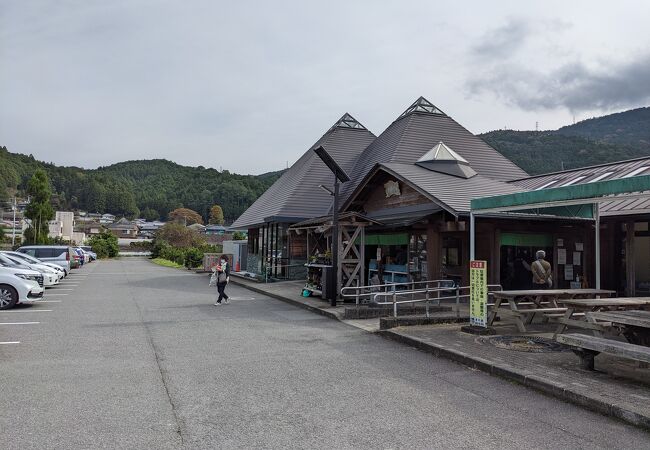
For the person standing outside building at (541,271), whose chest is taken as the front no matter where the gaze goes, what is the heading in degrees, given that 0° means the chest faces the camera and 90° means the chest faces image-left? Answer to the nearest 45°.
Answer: approximately 180°

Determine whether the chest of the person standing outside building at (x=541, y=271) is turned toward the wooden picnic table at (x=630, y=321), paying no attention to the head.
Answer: no

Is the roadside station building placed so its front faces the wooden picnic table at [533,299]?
no

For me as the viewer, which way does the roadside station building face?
facing the viewer and to the left of the viewer

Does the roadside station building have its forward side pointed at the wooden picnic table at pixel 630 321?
no

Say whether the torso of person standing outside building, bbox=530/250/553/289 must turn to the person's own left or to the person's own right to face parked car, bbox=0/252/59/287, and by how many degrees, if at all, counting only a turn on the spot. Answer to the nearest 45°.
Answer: approximately 90° to the person's own left

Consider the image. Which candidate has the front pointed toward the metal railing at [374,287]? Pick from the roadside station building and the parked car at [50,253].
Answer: the roadside station building

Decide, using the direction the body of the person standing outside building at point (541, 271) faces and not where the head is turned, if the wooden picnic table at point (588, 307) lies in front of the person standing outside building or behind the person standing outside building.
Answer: behind

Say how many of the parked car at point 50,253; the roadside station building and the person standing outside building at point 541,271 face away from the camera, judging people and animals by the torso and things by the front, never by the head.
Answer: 1
